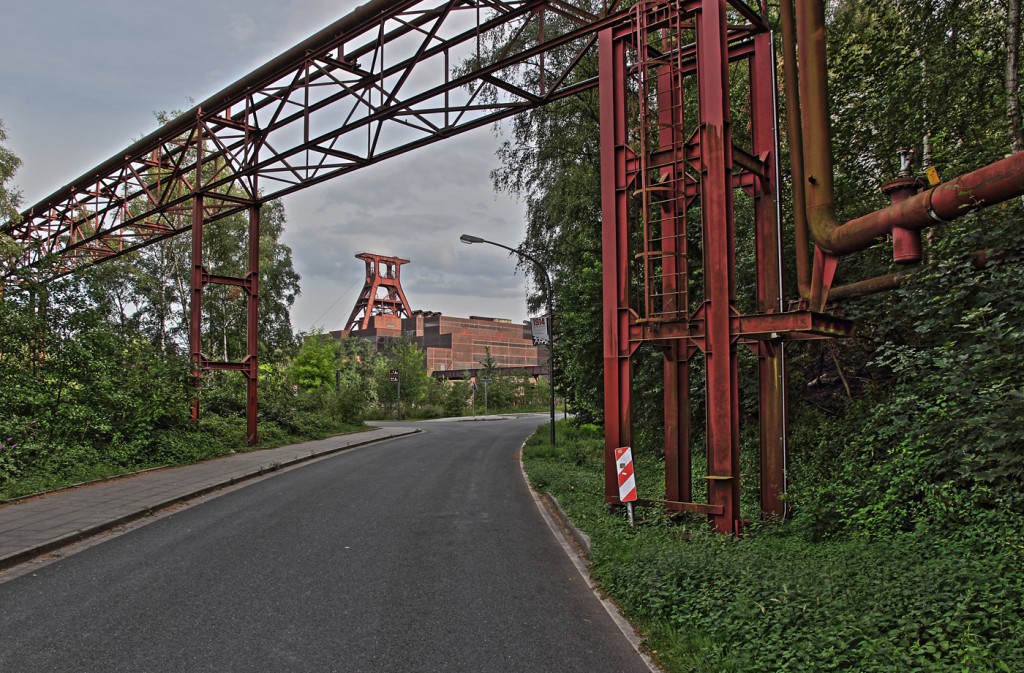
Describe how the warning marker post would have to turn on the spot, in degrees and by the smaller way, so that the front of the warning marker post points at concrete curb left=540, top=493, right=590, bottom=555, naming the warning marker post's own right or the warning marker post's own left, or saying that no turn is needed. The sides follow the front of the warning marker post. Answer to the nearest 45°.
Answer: approximately 135° to the warning marker post's own right

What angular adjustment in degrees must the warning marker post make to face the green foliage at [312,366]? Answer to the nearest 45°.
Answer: approximately 135° to its right

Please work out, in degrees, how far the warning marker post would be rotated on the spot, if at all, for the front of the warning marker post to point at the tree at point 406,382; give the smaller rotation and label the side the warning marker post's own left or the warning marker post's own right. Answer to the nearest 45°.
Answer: approximately 180°

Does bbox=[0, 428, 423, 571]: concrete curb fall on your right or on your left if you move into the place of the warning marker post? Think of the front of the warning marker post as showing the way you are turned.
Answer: on your right

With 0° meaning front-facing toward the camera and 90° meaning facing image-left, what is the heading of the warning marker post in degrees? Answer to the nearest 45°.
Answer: approximately 0°
